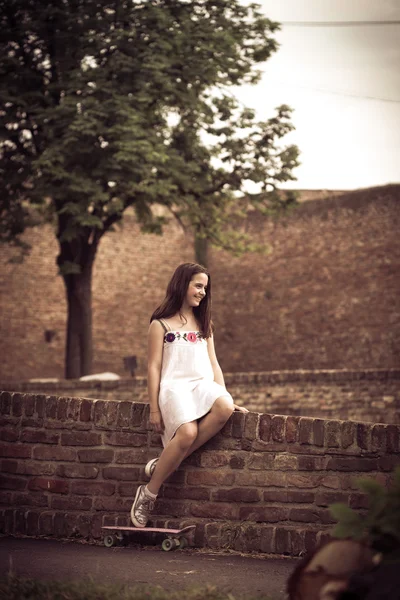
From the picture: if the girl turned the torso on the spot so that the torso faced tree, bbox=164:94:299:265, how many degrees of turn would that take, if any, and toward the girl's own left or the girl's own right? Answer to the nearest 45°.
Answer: approximately 135° to the girl's own left

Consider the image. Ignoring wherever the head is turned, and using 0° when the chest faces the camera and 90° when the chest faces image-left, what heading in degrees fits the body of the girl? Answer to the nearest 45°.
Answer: approximately 315°

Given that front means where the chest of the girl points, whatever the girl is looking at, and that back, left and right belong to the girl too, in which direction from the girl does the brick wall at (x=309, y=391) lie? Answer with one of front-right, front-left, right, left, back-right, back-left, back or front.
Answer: back-left
